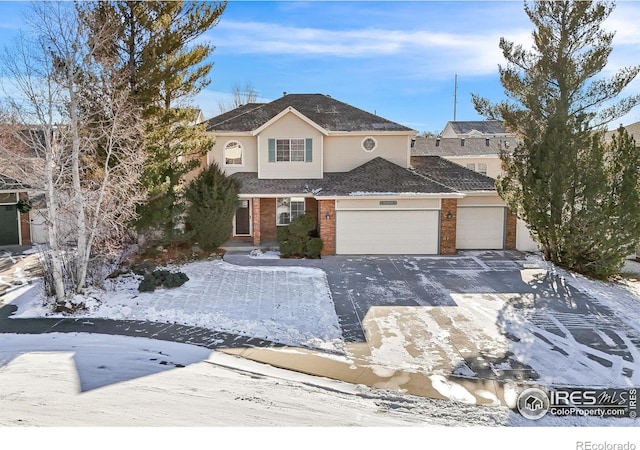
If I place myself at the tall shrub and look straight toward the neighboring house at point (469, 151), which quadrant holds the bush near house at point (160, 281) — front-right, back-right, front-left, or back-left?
back-right

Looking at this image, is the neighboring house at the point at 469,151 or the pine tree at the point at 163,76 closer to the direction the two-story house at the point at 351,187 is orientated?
the pine tree

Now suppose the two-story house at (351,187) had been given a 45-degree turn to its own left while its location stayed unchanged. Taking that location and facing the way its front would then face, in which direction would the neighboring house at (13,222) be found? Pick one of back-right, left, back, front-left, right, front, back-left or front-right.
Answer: back-right

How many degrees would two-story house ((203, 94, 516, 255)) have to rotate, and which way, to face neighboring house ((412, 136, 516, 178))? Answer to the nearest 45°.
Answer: approximately 135° to its left

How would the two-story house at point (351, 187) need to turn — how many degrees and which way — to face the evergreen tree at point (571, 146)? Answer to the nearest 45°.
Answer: approximately 45° to its left

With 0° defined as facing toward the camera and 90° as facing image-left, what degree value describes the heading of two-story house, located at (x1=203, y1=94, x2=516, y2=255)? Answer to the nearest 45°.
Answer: approximately 0°
